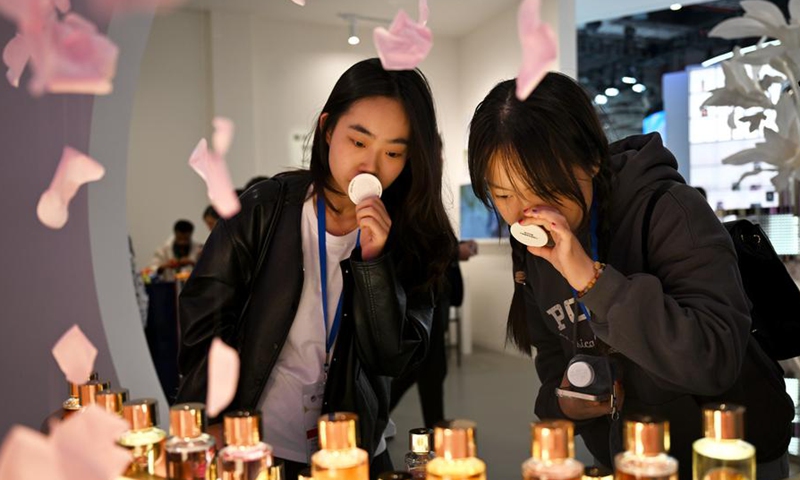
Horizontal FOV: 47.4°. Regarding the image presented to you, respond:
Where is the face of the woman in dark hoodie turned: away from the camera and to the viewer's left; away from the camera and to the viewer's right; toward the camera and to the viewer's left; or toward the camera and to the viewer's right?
toward the camera and to the viewer's left

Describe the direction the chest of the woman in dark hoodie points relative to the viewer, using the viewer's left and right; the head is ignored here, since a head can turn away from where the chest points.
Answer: facing the viewer and to the left of the viewer
